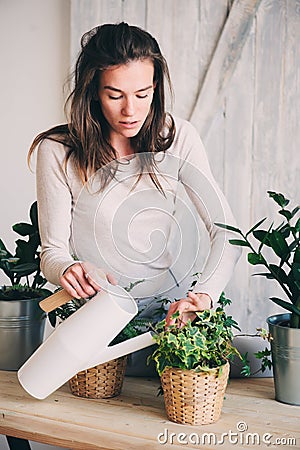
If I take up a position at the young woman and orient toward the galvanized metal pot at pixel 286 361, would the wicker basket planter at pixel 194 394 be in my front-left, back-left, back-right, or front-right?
front-right

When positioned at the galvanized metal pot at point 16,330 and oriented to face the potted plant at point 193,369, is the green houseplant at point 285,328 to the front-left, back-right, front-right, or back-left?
front-left

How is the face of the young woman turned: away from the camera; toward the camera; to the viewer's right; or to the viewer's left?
toward the camera

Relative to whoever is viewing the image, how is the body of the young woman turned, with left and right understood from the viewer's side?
facing the viewer
